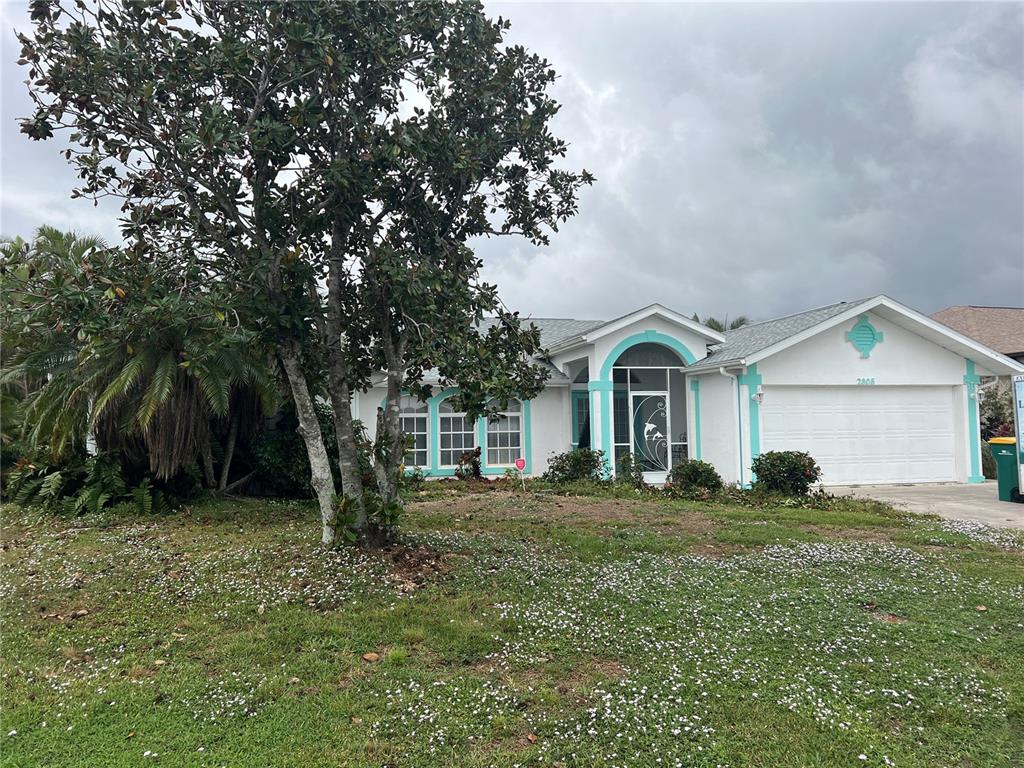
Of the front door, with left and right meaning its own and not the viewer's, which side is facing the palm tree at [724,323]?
back

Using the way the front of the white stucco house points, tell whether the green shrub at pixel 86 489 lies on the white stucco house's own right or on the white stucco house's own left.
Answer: on the white stucco house's own right

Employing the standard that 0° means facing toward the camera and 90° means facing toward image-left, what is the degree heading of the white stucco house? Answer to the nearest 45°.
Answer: approximately 0°

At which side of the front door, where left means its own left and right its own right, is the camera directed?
front

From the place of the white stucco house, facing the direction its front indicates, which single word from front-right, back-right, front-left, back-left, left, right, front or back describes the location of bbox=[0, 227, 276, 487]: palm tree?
front-right

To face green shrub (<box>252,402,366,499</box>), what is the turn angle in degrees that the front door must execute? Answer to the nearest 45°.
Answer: approximately 45° to its right

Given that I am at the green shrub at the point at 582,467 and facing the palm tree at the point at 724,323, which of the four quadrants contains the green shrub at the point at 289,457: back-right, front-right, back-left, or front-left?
back-left

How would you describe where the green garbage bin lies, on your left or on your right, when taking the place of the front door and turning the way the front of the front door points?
on your left

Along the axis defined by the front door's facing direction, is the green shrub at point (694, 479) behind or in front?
in front

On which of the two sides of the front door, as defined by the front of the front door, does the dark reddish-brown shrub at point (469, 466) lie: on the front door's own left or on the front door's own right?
on the front door's own right

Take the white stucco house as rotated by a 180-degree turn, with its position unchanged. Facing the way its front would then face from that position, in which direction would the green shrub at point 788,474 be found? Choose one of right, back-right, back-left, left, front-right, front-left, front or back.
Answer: back
